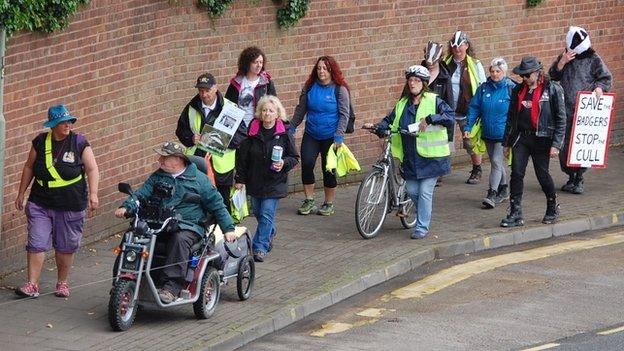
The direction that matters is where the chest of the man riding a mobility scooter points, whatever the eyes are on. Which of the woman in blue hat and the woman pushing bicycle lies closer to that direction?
the woman in blue hat

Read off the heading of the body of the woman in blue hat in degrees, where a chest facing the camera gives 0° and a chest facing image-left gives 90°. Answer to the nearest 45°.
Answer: approximately 0°

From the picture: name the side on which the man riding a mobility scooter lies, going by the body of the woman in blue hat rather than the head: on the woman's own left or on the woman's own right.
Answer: on the woman's own left

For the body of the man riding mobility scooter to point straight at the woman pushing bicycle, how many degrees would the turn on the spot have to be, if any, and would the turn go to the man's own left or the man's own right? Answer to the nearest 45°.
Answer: approximately 180°

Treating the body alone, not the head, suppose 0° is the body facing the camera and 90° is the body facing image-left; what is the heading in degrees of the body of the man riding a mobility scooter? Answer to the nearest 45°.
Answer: approximately 45°

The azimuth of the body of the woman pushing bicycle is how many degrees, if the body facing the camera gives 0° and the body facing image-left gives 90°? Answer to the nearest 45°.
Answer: approximately 45°

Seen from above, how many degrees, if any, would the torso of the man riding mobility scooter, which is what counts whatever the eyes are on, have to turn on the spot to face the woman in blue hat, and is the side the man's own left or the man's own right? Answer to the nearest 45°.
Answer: approximately 90° to the man's own right
